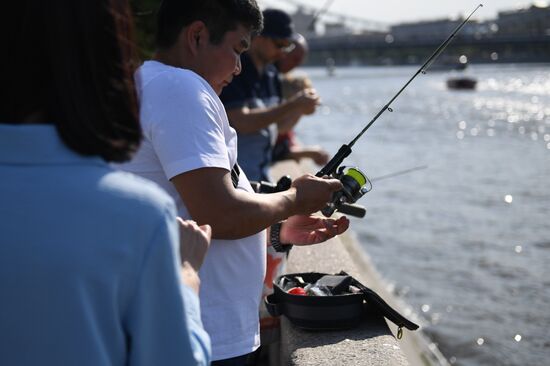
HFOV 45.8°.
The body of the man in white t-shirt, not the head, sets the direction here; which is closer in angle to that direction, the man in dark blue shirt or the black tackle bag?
the black tackle bag

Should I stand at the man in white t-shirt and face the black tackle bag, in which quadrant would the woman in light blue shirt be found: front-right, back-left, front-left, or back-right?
back-right

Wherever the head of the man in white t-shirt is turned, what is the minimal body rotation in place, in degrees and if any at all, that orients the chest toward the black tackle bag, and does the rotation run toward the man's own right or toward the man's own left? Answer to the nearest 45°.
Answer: approximately 45° to the man's own left

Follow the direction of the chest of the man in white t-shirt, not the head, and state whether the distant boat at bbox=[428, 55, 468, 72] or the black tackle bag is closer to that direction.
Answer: the black tackle bag

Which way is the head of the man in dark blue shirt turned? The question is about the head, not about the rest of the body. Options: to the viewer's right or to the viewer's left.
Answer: to the viewer's right

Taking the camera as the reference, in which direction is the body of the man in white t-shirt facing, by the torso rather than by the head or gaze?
to the viewer's right

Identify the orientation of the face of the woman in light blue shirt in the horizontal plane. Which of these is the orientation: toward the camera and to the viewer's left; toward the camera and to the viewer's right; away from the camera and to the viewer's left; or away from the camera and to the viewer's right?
away from the camera and to the viewer's right

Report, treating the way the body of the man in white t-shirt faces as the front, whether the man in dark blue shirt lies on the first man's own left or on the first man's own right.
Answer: on the first man's own left

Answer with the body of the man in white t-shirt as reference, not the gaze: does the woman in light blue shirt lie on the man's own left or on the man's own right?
on the man's own right
